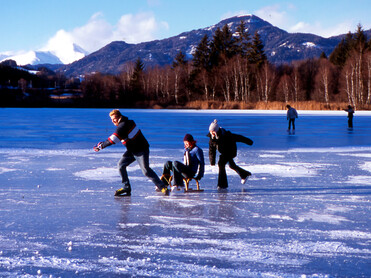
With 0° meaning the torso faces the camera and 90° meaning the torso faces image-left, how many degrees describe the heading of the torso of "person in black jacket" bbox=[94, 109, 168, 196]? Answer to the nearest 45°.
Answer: approximately 90°

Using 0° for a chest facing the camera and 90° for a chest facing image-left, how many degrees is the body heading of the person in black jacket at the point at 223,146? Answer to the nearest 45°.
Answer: approximately 45°

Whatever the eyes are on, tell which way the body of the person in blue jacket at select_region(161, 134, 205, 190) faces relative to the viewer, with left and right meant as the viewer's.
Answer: facing to the left of the viewer

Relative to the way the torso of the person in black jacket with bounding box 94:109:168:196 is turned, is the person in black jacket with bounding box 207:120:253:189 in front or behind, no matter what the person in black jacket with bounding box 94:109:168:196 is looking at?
behind
